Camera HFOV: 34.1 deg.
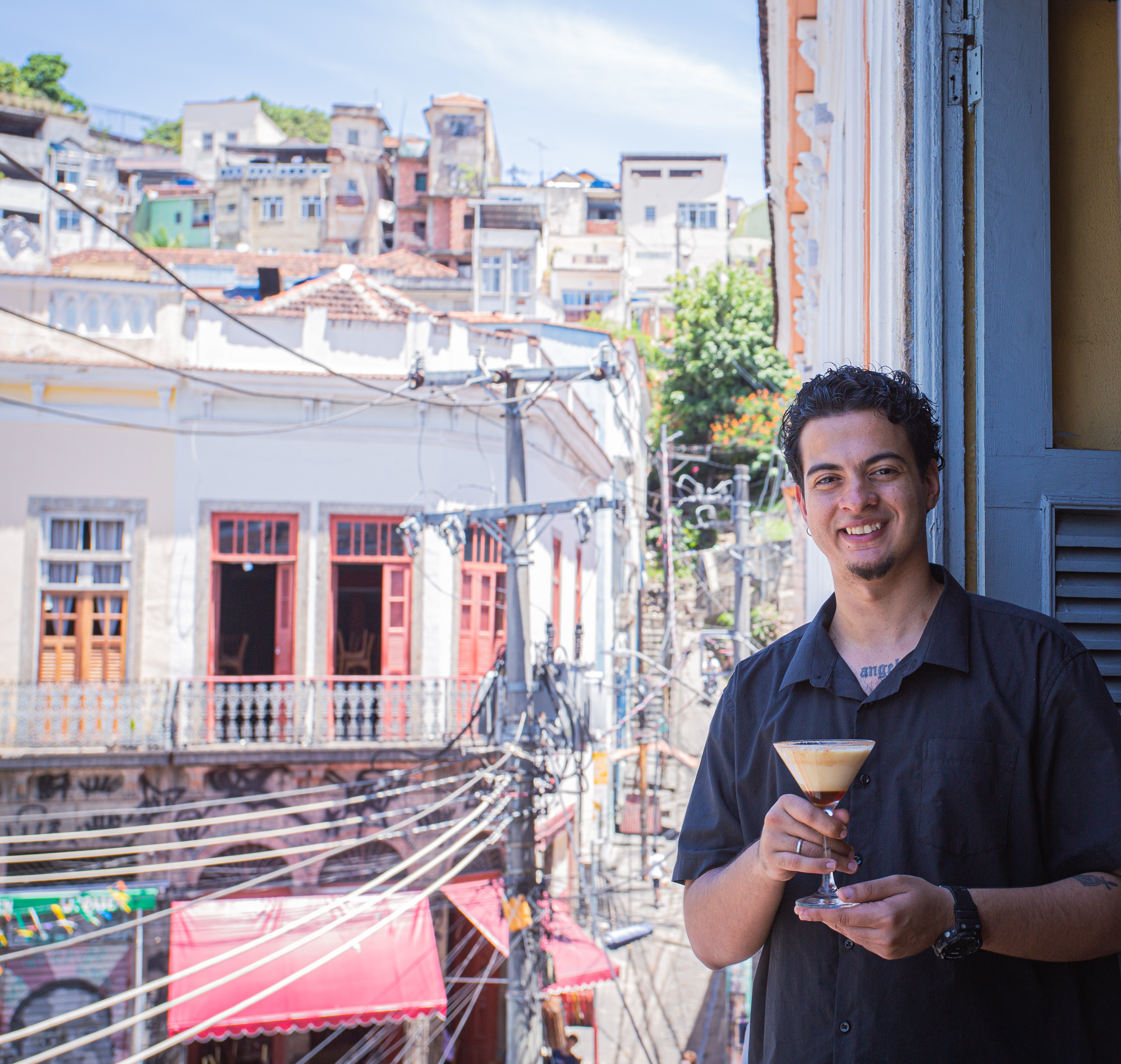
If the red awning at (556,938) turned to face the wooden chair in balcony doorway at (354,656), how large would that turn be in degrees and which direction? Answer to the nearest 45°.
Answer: approximately 180°

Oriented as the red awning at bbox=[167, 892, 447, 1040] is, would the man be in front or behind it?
in front

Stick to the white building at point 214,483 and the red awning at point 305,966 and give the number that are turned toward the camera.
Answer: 2

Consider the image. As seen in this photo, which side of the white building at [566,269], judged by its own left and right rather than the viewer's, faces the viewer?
front

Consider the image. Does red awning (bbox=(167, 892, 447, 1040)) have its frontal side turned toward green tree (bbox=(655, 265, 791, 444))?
no

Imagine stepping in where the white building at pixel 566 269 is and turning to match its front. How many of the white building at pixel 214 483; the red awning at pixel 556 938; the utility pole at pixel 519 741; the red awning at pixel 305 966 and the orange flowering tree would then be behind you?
0

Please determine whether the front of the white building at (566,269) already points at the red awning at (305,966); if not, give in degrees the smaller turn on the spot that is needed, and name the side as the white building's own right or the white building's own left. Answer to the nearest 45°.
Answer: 0° — it already faces it

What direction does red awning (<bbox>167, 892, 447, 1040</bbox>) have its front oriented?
toward the camera

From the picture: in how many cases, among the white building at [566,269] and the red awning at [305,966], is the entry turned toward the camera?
2

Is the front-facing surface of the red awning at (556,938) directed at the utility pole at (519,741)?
no

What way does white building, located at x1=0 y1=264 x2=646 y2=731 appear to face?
toward the camera

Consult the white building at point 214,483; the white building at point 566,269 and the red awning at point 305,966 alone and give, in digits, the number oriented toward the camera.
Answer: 3

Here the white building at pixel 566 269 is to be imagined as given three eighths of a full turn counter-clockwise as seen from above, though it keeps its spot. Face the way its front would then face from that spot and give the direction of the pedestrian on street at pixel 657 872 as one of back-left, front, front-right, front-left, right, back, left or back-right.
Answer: back-right

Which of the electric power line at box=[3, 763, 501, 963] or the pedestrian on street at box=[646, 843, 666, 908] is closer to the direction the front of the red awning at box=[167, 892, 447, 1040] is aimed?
the electric power line
